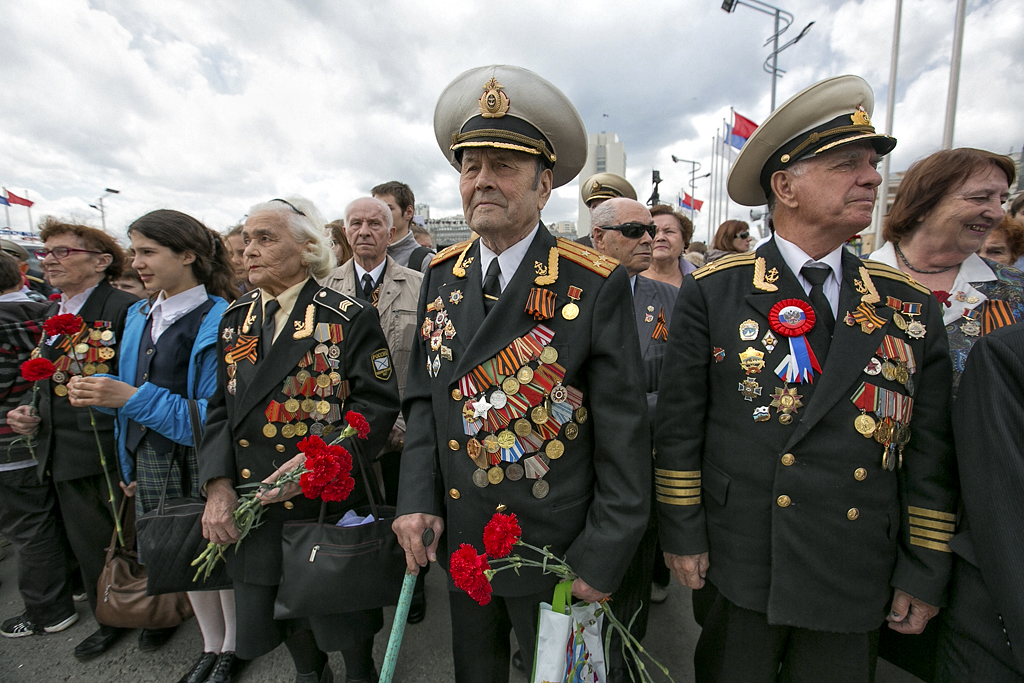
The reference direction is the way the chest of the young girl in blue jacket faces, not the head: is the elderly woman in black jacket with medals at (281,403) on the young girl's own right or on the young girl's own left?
on the young girl's own left

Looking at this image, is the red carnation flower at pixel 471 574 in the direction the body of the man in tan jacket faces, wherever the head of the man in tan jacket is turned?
yes

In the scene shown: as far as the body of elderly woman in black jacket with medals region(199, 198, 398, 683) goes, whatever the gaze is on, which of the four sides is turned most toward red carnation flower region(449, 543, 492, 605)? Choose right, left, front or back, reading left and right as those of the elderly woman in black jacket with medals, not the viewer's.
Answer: left

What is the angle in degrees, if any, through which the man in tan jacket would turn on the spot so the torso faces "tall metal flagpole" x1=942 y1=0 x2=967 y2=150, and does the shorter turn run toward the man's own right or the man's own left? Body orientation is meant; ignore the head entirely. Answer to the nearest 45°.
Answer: approximately 90° to the man's own left

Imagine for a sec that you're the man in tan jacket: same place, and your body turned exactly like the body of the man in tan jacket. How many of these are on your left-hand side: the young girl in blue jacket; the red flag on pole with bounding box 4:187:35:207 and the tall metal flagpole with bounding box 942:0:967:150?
1

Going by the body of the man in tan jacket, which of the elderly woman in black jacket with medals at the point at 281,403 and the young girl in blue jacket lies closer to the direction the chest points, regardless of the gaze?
the elderly woman in black jacket with medals

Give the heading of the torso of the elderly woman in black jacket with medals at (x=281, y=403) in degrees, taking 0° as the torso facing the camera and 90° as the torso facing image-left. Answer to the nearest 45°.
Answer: approximately 45°

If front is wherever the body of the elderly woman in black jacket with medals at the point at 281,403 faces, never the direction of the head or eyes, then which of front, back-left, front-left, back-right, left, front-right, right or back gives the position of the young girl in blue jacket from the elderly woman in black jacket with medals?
right

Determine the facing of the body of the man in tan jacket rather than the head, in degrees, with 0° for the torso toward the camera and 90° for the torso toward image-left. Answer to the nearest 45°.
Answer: approximately 0°

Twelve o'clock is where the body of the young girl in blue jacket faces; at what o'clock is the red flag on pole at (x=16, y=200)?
The red flag on pole is roughly at 4 o'clock from the young girl in blue jacket.

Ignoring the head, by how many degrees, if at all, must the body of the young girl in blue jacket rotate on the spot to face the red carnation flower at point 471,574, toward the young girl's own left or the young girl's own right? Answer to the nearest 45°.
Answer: approximately 45° to the young girl's own left
